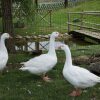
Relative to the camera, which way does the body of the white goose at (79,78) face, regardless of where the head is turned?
to the viewer's left
